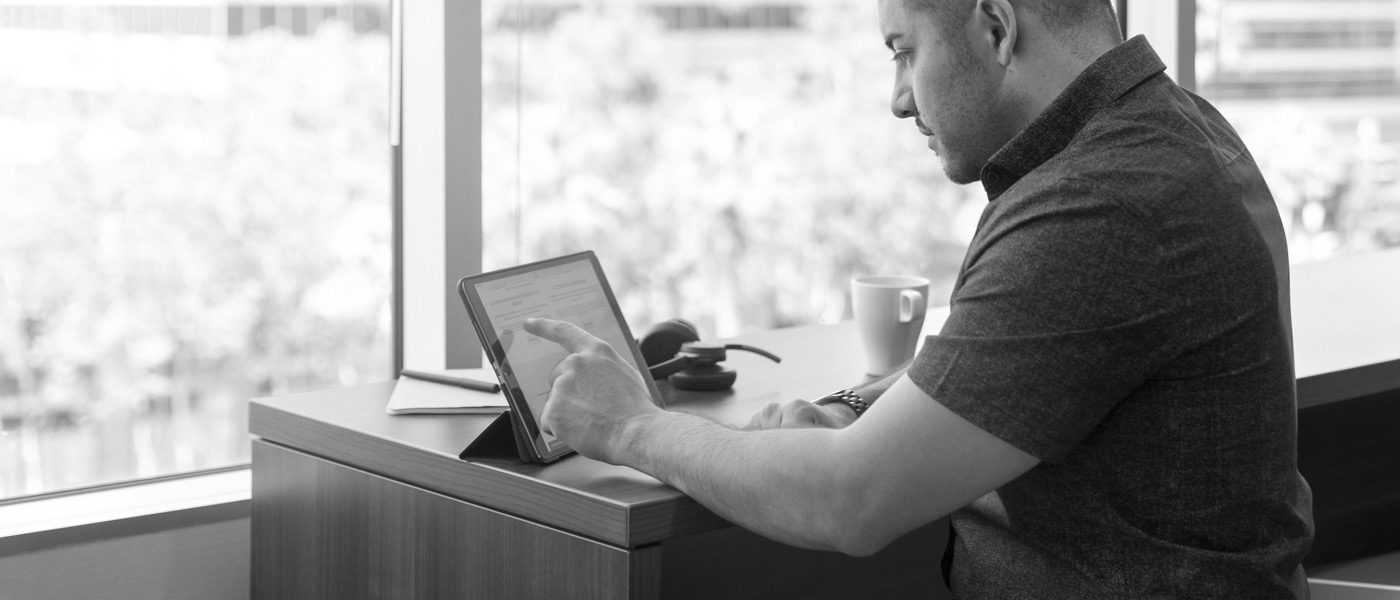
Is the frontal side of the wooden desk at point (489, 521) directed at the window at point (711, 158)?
no

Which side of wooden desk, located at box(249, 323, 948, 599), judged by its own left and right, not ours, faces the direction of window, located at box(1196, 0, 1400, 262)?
left

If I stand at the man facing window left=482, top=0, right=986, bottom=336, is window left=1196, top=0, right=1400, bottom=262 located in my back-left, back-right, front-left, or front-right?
front-right

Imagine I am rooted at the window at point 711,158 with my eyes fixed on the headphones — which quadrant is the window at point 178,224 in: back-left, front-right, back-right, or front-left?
front-right

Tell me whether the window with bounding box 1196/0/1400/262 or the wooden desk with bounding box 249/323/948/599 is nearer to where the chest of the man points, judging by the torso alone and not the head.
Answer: the wooden desk

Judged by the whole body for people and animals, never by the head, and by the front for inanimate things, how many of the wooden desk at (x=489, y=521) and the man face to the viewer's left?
1

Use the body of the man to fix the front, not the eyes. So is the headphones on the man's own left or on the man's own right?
on the man's own right

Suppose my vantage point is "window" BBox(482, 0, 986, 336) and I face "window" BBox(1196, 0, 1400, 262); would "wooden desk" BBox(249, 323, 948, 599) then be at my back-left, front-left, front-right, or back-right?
back-right

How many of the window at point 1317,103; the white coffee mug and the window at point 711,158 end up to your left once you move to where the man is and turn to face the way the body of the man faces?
0

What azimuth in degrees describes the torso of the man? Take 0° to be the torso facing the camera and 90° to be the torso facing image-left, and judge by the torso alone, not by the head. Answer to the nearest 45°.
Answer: approximately 90°

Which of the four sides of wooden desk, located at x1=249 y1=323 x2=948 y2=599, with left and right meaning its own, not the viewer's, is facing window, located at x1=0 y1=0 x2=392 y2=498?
back

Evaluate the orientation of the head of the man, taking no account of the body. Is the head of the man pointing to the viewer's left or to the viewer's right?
to the viewer's left

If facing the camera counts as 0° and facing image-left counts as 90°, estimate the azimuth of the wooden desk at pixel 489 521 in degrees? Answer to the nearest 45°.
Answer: approximately 315°

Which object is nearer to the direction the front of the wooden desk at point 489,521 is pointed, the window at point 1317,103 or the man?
the man
